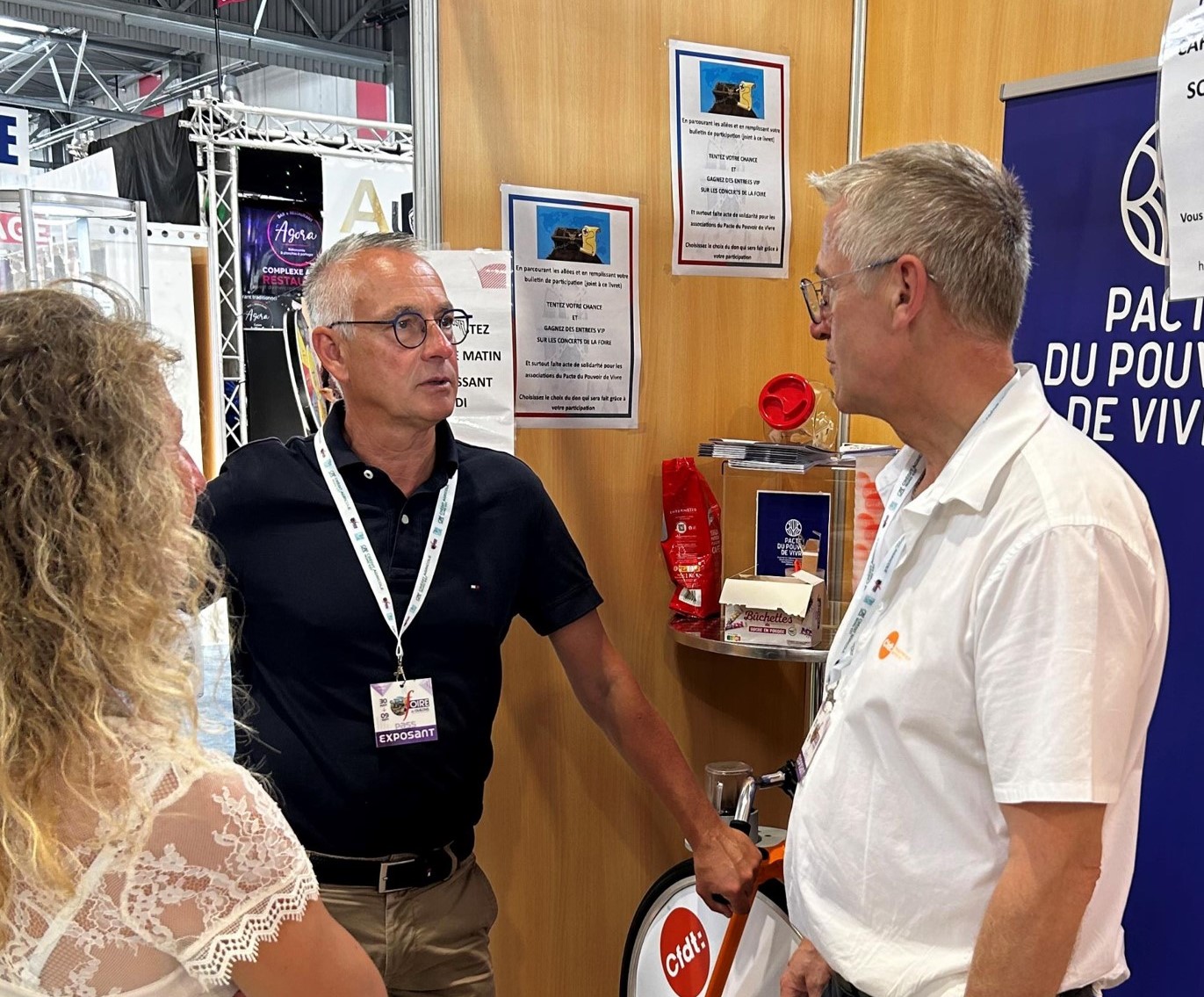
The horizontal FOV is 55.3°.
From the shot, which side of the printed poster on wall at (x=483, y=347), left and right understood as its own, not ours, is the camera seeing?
front

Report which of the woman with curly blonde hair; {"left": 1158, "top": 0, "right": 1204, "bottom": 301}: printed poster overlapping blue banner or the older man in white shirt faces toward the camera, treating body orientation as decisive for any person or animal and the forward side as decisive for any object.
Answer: the printed poster overlapping blue banner

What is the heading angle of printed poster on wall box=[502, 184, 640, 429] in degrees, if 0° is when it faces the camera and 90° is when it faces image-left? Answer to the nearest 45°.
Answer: approximately 0°

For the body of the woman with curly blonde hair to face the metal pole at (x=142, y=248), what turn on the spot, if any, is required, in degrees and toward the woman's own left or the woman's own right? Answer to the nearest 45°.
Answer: approximately 45° to the woman's own left

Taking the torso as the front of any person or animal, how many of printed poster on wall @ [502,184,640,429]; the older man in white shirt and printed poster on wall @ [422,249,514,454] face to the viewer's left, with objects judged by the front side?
1

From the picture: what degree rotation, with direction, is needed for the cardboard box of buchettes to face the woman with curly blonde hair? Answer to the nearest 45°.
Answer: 0° — it already faces them

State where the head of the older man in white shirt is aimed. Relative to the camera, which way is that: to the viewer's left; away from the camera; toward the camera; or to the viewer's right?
to the viewer's left

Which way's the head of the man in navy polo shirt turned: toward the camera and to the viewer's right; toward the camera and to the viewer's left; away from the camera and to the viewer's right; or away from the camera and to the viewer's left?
toward the camera and to the viewer's right

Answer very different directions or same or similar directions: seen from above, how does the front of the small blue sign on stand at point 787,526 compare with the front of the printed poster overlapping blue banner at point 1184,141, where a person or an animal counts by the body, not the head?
same or similar directions

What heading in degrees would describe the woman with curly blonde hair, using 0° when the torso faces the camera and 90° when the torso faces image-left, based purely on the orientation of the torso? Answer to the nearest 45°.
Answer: approximately 225°

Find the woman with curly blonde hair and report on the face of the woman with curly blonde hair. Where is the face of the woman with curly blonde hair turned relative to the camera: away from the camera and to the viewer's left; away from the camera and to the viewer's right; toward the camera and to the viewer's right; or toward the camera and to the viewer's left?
away from the camera and to the viewer's right

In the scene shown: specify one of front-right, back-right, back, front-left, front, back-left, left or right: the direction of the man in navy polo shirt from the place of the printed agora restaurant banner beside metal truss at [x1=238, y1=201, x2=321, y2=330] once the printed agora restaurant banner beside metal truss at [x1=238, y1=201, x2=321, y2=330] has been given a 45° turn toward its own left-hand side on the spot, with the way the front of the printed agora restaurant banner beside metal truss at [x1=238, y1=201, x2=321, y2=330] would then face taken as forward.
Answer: front-right

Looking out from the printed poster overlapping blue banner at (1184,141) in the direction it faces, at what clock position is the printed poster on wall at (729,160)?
the printed poster on wall at (729,160) is roughly at 4 o'clock from the printed poster overlapping blue banner at (1184,141).

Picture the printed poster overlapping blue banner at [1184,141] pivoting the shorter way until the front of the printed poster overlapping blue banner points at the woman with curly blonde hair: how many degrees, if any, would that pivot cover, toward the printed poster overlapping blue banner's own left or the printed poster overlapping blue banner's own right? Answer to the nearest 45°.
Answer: approximately 45° to the printed poster overlapping blue banner's own right

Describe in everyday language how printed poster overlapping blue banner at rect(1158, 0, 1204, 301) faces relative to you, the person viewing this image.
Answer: facing the viewer
